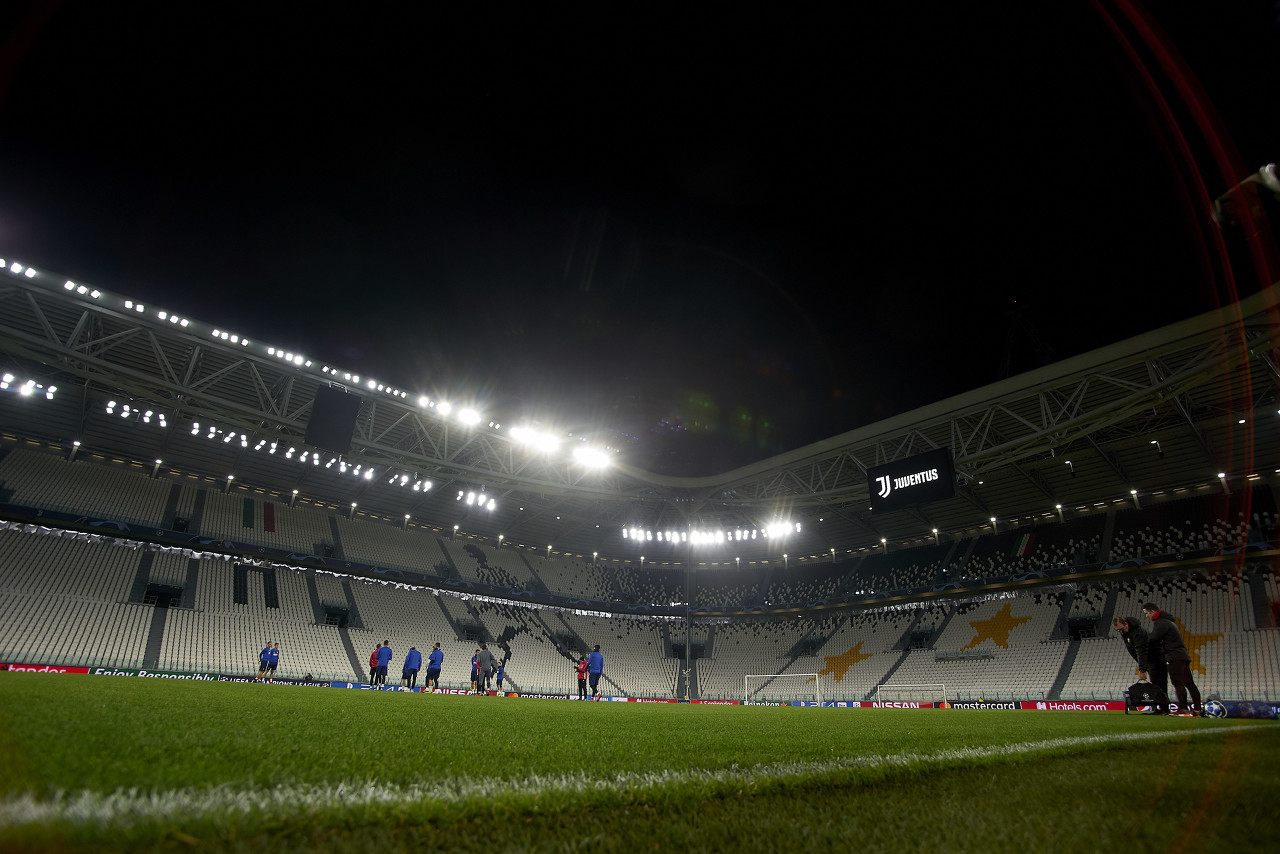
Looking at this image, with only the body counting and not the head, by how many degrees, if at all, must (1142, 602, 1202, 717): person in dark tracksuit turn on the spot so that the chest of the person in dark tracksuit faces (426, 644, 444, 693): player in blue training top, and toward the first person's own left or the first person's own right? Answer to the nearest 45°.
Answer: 0° — they already face them

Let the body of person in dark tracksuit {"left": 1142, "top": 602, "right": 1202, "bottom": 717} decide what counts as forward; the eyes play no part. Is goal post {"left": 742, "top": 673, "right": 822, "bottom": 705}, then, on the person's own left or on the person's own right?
on the person's own right

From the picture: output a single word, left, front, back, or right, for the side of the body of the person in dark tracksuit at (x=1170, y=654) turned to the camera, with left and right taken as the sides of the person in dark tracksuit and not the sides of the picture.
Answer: left

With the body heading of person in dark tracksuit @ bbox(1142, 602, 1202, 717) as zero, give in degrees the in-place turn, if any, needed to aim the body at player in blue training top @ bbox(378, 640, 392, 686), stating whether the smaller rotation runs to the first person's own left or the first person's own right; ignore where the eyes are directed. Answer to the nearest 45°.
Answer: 0° — they already face them

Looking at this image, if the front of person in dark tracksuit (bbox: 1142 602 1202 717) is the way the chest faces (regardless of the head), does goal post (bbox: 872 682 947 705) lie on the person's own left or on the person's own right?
on the person's own right
